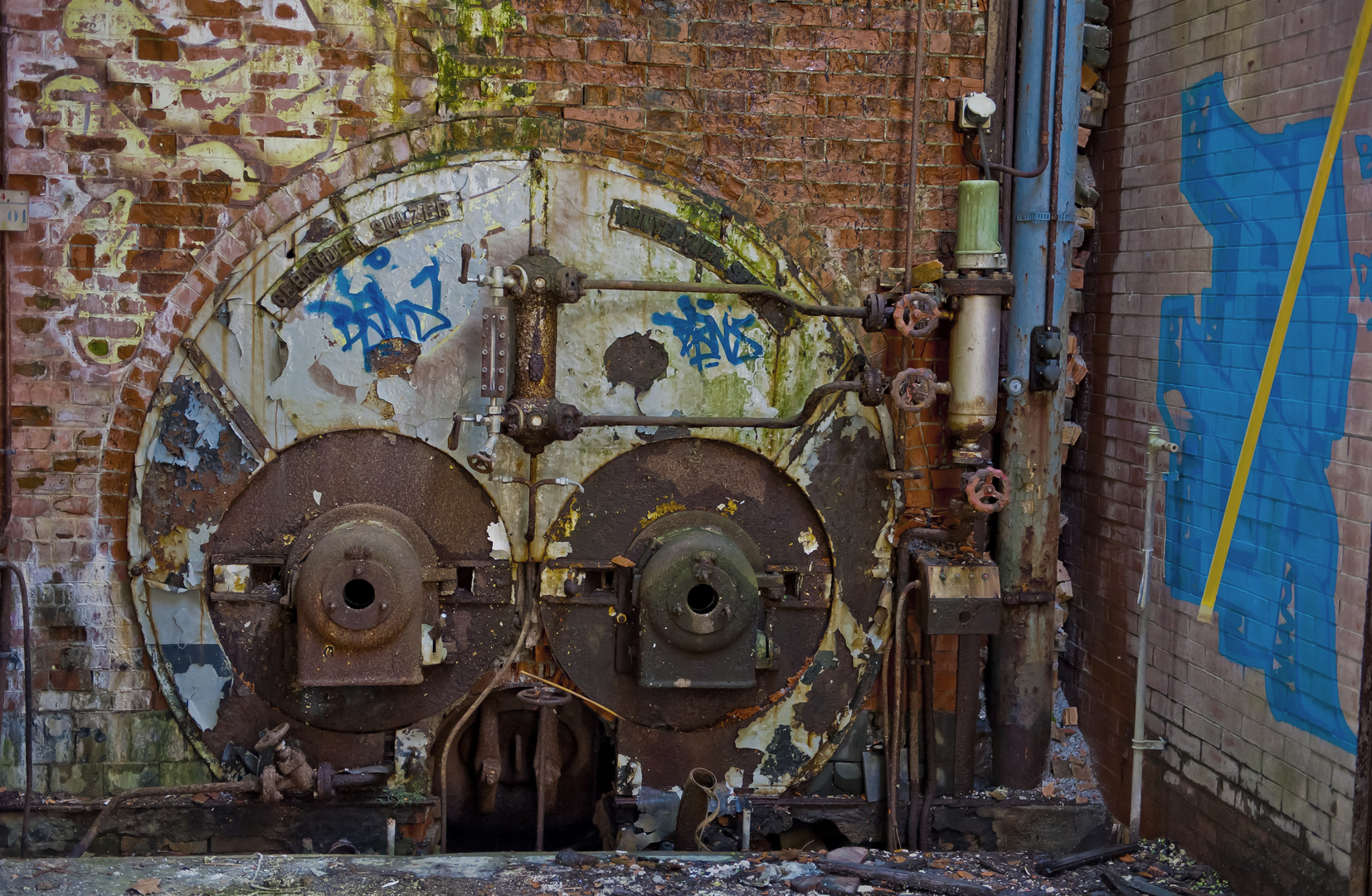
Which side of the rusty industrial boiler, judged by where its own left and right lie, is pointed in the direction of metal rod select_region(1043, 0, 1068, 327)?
left

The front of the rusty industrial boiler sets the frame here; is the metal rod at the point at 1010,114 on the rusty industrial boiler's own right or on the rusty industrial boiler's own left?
on the rusty industrial boiler's own left

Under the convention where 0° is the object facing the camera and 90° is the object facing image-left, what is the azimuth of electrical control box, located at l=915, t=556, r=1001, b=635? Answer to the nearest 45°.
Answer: approximately 0°

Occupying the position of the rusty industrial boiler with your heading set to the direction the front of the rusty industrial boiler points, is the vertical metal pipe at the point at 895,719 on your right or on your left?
on your left

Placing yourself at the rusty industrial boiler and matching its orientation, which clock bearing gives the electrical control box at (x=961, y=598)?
The electrical control box is roughly at 9 o'clock from the rusty industrial boiler.

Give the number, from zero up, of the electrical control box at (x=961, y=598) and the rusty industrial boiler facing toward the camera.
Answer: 2

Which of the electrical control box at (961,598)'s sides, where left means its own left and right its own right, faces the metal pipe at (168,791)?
right

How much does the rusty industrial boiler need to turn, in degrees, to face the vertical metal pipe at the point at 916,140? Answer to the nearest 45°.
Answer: approximately 90° to its left

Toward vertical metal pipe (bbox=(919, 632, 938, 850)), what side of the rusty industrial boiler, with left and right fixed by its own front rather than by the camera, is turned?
left
